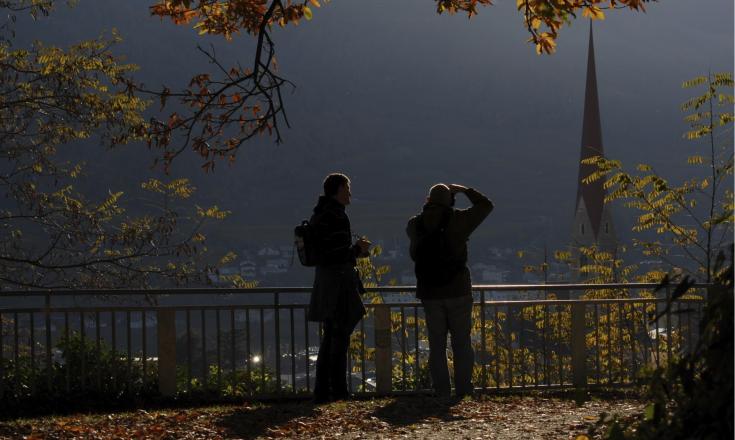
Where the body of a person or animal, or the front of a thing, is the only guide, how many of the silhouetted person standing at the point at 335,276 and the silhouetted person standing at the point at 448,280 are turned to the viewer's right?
1

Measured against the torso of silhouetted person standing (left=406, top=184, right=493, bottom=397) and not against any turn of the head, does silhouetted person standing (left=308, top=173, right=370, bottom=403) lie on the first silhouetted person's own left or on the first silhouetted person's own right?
on the first silhouetted person's own left

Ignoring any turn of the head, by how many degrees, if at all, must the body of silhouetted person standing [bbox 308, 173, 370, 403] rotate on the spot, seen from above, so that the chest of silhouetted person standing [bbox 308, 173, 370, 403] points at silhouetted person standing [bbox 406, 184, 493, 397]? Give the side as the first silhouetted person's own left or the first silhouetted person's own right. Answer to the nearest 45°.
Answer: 0° — they already face them

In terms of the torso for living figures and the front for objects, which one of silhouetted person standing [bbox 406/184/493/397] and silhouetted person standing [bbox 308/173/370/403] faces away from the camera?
silhouetted person standing [bbox 406/184/493/397]

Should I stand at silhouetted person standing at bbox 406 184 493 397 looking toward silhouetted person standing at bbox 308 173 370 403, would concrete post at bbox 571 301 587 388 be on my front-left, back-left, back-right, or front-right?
back-right

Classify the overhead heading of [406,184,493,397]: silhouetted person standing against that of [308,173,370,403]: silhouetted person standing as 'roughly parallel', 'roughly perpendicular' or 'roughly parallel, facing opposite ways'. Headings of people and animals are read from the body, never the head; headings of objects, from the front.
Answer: roughly perpendicular

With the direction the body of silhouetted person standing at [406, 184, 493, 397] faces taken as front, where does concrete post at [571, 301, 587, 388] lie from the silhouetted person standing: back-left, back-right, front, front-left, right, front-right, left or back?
front-right

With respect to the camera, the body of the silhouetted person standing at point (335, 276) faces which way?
to the viewer's right

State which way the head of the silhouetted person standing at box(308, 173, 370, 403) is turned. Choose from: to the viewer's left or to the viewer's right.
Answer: to the viewer's right

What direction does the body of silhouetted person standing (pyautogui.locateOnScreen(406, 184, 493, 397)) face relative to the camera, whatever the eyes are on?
away from the camera

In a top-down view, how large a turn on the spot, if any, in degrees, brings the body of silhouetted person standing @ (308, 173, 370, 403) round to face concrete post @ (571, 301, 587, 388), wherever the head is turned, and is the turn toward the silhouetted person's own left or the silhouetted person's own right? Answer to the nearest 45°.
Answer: approximately 45° to the silhouetted person's own left

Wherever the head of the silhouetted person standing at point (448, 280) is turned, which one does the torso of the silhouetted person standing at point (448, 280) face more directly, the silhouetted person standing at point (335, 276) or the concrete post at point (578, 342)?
the concrete post
